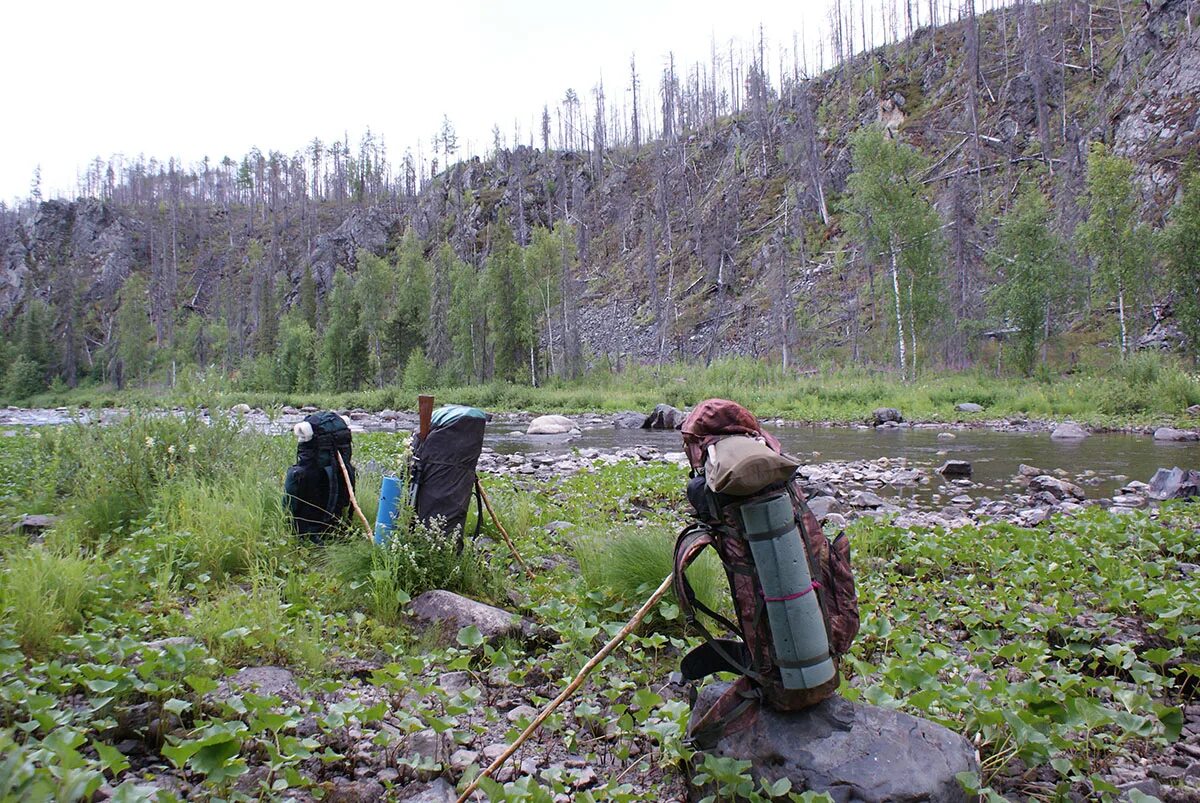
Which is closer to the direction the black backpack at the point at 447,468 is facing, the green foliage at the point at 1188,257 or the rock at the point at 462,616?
the rock

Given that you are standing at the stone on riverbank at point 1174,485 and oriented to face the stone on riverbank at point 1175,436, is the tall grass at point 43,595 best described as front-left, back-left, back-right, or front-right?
back-left

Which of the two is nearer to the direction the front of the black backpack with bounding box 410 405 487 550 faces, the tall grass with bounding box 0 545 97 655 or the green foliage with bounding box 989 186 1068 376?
the tall grass

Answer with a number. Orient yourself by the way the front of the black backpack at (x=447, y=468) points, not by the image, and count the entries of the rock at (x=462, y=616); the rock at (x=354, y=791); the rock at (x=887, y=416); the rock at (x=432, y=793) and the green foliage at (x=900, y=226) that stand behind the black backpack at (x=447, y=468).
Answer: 2

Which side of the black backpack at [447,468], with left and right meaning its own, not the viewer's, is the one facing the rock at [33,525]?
right

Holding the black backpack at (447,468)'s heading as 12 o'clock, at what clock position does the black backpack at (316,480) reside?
the black backpack at (316,480) is roughly at 3 o'clock from the black backpack at (447,468).

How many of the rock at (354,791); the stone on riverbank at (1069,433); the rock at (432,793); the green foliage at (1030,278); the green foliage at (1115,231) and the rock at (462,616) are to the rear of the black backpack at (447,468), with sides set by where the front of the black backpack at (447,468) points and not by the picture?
3

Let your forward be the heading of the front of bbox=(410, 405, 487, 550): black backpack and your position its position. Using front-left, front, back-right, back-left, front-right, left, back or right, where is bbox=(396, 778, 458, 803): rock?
front-left

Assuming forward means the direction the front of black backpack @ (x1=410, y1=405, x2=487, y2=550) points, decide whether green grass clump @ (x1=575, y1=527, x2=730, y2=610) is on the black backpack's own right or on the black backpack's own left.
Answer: on the black backpack's own left

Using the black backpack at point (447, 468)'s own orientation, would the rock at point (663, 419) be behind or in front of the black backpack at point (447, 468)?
behind

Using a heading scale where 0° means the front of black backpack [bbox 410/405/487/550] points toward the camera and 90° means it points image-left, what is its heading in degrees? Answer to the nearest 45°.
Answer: approximately 45°

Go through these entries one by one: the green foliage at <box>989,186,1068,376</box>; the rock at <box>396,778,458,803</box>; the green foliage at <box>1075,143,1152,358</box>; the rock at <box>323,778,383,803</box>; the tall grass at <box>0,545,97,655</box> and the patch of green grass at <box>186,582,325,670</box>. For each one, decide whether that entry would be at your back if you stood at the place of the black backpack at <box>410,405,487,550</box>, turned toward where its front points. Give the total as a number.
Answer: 2

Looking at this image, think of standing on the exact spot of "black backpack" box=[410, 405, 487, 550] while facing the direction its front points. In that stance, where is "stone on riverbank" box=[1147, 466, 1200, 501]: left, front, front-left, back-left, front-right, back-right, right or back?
back-left

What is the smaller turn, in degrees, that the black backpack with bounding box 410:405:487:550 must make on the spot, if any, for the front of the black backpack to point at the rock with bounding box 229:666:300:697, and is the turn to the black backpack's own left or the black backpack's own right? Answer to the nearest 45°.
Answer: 0° — it already faces it

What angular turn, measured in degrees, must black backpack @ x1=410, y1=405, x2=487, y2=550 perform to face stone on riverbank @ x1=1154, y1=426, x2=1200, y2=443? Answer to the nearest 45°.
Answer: approximately 180°
